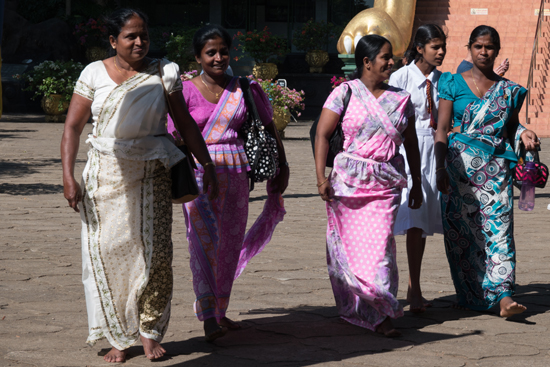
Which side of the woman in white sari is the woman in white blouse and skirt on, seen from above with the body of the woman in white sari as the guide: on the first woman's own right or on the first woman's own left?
on the first woman's own left

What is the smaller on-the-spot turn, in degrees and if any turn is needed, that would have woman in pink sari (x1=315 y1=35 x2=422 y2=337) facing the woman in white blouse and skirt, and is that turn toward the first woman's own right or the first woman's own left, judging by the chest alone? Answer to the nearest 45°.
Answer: approximately 90° to the first woman's own left

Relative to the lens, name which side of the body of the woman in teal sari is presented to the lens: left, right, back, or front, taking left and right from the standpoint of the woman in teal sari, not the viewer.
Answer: front

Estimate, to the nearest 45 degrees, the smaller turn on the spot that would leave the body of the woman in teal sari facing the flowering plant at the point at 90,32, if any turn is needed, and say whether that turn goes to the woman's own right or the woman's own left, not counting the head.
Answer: approximately 135° to the woman's own right

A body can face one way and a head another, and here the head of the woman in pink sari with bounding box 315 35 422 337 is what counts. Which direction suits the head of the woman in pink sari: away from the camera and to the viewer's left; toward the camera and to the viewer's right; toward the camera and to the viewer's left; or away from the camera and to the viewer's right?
toward the camera and to the viewer's right

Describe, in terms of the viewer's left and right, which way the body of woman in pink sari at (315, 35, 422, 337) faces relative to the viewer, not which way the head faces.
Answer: facing the viewer and to the right of the viewer

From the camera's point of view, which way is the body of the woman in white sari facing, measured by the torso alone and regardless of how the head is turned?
toward the camera

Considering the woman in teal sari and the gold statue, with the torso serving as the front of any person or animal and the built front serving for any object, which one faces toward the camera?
the woman in teal sari

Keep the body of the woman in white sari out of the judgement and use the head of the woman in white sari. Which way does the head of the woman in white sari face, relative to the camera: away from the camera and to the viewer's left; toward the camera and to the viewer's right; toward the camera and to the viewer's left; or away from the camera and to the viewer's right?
toward the camera and to the viewer's right

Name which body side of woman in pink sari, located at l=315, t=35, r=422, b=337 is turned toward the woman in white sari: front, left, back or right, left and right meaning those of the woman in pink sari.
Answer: right

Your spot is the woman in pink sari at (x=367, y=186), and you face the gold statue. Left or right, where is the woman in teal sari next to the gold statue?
right

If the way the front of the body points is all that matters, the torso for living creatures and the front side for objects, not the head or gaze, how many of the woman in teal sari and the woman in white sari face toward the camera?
2

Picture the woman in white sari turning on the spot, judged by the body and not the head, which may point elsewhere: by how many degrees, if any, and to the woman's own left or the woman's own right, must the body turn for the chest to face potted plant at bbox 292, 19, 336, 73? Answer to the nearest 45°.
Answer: approximately 180°
